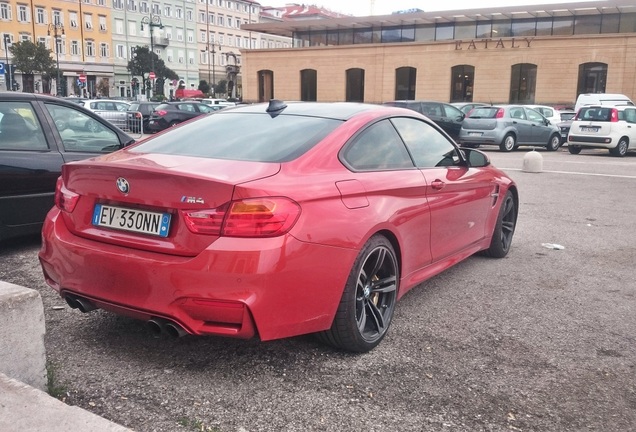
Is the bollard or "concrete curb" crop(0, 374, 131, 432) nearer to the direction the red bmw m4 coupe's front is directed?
the bollard

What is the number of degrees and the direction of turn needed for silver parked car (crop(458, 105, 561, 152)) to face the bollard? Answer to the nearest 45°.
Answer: approximately 135° to its right

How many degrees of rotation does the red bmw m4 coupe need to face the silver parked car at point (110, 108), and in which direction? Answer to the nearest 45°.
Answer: approximately 45° to its left

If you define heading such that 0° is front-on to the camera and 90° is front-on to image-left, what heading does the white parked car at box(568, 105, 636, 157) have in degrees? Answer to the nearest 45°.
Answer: approximately 225°

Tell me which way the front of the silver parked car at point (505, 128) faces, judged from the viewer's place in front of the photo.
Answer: facing away from the viewer and to the right of the viewer

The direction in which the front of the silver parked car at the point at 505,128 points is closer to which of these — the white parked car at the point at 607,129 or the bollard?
the white parked car

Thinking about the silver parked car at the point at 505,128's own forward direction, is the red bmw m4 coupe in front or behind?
behind

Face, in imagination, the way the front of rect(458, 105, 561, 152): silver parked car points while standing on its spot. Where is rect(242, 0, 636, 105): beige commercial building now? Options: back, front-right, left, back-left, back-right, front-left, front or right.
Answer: front-left

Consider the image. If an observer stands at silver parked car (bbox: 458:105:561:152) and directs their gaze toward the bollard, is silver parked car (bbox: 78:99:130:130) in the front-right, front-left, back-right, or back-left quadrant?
back-right

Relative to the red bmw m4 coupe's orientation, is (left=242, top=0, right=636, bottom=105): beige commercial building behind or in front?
in front

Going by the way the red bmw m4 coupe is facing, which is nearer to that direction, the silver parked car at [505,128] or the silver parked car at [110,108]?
the silver parked car at [505,128]

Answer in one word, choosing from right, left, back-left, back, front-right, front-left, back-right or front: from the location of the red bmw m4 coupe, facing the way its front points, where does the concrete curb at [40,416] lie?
back

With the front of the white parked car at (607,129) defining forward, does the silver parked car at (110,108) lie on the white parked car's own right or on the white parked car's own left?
on the white parked car's own left
